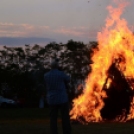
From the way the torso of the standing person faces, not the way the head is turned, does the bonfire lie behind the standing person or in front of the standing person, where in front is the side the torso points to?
in front

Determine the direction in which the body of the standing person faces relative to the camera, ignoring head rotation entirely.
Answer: away from the camera

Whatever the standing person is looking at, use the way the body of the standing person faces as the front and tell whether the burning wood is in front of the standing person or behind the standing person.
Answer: in front
